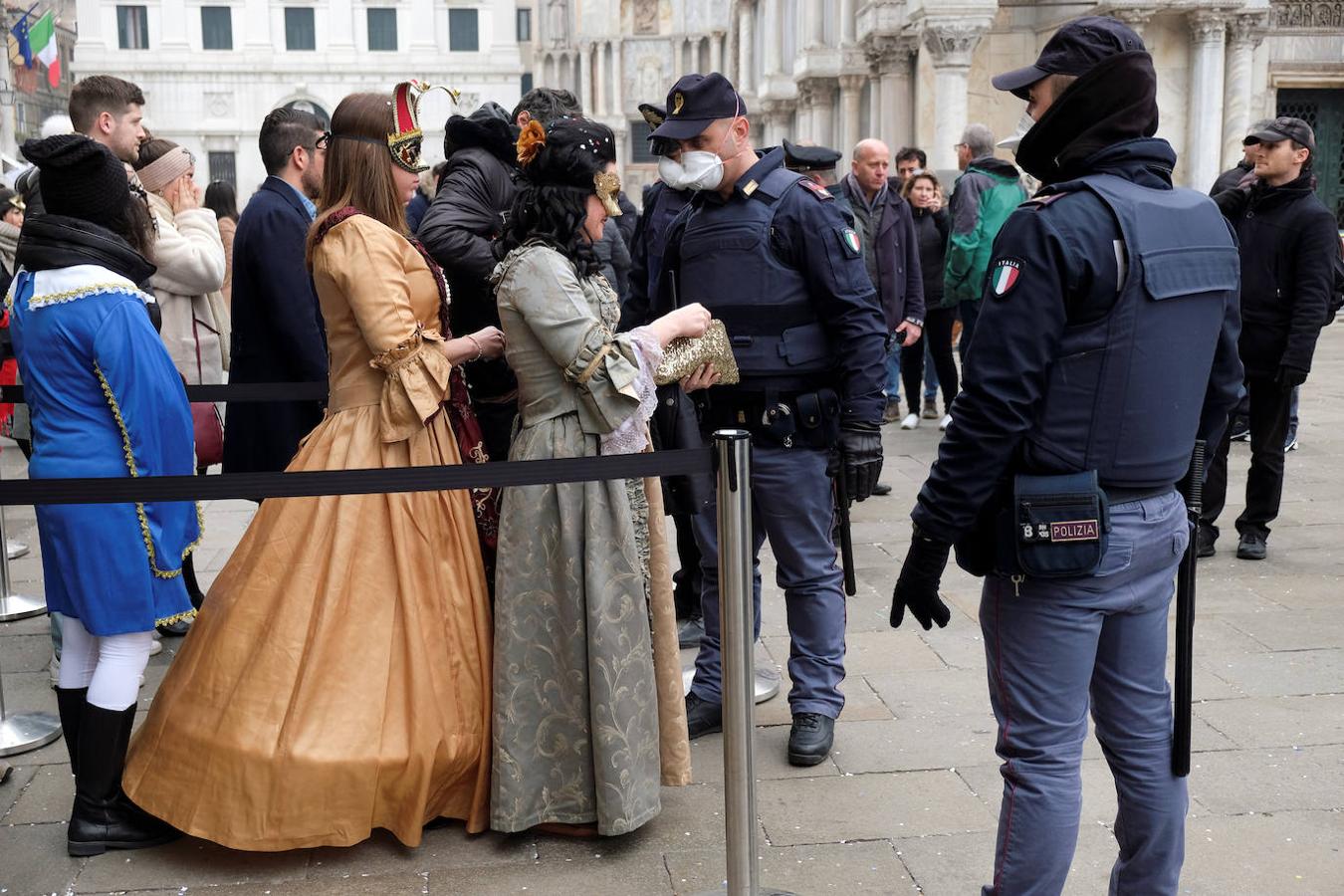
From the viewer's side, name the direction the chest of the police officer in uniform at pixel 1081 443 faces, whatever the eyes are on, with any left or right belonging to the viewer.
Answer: facing away from the viewer and to the left of the viewer

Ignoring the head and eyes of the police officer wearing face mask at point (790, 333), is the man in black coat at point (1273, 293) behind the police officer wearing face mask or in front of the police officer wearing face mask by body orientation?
behind

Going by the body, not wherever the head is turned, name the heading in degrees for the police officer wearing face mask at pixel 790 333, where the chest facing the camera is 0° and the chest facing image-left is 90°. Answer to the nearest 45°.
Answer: approximately 45°

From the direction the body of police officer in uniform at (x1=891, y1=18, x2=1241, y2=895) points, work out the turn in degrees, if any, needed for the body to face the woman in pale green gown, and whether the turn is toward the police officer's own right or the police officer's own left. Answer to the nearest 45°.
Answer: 0° — they already face them

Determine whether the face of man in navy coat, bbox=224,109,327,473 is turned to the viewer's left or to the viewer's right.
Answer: to the viewer's right

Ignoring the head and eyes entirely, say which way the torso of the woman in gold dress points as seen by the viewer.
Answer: to the viewer's right

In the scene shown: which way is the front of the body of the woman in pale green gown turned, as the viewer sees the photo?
to the viewer's right

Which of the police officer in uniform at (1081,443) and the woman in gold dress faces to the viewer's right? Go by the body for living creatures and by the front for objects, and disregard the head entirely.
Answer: the woman in gold dress

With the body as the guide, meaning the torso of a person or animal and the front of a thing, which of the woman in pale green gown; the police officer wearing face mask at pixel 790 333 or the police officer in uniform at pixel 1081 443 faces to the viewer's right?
the woman in pale green gown
